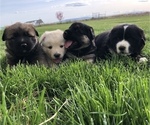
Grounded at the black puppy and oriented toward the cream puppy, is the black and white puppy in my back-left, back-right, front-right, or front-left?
back-left

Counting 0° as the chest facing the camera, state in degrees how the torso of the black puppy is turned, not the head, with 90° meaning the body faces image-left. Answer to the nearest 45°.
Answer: approximately 45°

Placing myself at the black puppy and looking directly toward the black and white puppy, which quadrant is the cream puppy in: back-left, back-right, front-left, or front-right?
back-right

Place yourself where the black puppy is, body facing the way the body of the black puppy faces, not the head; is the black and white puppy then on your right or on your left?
on your left
